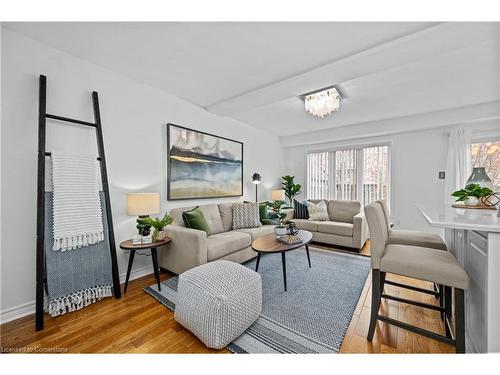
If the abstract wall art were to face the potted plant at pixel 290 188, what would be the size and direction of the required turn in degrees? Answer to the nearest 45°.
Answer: approximately 90° to its left

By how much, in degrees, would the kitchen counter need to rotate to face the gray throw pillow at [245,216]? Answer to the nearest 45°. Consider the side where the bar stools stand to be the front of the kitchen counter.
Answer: approximately 45° to its right

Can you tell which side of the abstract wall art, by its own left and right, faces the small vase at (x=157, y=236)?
right

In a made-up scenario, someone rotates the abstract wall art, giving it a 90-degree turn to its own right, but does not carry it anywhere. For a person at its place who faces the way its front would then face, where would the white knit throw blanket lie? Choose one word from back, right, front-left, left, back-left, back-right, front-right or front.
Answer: front

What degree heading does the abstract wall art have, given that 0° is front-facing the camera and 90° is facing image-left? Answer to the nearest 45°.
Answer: approximately 315°

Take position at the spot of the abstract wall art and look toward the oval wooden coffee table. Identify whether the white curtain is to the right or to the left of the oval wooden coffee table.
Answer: left

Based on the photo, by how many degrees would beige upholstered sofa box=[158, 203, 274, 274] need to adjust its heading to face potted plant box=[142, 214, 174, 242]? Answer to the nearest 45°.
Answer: approximately 135° to its right
